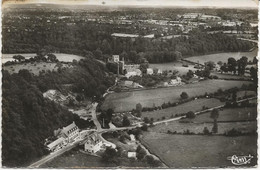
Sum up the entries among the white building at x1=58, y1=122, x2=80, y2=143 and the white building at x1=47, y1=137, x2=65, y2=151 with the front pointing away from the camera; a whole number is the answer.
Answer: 0
